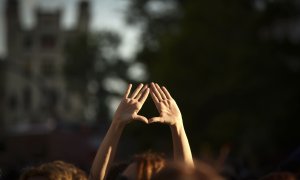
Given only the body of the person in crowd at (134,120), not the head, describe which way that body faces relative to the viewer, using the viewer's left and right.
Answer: facing away from the viewer
